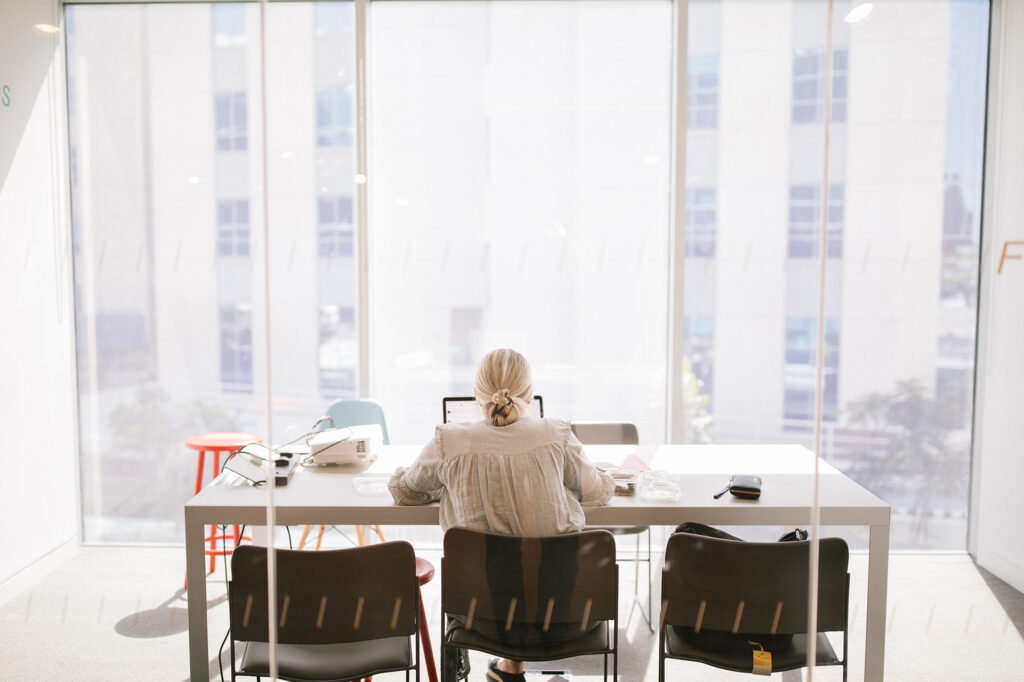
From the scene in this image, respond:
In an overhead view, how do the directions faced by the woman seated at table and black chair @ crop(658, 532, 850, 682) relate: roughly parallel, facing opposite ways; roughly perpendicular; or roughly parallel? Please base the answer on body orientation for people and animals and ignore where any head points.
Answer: roughly parallel

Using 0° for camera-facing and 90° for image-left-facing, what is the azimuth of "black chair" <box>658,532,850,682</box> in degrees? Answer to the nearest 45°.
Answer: approximately 180°

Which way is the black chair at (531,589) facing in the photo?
away from the camera

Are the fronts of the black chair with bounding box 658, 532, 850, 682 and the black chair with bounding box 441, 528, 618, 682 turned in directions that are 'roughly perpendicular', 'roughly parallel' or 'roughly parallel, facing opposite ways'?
roughly parallel

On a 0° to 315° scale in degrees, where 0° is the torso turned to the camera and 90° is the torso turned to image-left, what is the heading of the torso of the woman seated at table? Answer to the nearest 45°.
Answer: approximately 180°

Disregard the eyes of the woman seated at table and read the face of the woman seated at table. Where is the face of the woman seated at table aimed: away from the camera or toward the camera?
away from the camera

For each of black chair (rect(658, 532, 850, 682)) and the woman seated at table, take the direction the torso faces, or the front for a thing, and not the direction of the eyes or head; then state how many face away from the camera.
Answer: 2
